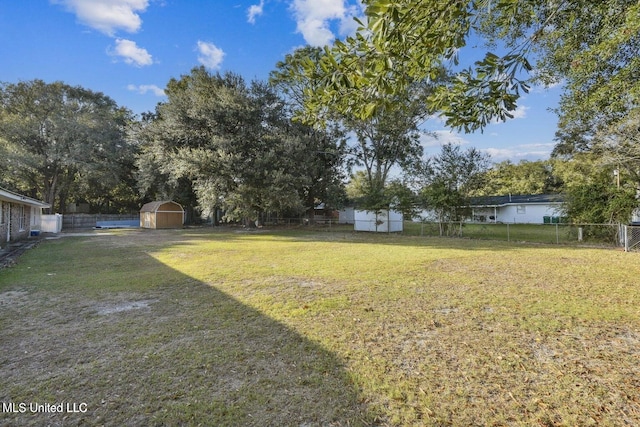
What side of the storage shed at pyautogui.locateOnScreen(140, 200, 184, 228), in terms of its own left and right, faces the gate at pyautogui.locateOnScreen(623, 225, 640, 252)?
left

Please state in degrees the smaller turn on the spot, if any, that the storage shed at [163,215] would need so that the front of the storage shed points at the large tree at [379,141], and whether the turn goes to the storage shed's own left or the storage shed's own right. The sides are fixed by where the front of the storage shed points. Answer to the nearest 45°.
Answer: approximately 90° to the storage shed's own left

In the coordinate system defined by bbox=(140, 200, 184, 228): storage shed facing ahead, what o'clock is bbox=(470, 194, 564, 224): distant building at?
The distant building is roughly at 8 o'clock from the storage shed.

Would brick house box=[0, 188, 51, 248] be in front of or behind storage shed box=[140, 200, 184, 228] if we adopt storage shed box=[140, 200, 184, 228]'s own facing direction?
in front

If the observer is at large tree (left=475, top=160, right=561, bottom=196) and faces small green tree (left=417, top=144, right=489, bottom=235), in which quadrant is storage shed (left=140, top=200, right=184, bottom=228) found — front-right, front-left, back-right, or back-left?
front-right

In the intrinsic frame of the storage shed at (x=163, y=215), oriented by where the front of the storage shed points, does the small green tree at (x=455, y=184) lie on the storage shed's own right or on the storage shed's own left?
on the storage shed's own left

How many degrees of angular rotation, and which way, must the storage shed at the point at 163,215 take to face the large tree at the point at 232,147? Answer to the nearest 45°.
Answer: approximately 90° to its left

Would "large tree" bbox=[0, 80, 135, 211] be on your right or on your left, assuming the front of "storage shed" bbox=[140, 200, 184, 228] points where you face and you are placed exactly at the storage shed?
on your right

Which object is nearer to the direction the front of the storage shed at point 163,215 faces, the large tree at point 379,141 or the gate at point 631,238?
the gate

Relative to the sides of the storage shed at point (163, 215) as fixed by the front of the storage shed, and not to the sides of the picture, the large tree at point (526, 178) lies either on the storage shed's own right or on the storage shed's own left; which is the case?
on the storage shed's own left

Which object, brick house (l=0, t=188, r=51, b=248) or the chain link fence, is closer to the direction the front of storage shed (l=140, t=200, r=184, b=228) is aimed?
the brick house

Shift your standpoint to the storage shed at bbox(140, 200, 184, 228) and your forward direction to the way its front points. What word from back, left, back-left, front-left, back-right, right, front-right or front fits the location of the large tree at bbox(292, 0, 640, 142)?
front-left

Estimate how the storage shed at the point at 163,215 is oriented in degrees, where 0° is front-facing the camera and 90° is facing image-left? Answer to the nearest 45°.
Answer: approximately 45°
